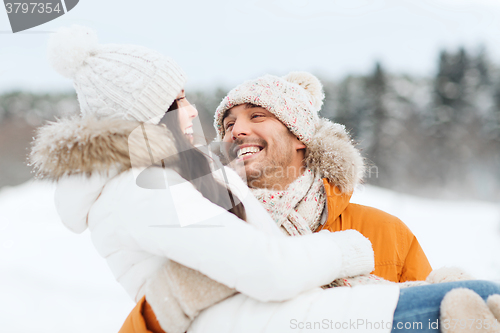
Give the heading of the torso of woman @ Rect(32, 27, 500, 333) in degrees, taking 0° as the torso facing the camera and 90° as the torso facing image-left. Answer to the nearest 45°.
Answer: approximately 270°

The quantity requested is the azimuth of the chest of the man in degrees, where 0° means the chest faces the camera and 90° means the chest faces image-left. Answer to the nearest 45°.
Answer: approximately 45°

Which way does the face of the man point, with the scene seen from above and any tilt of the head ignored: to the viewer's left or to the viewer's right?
to the viewer's left
